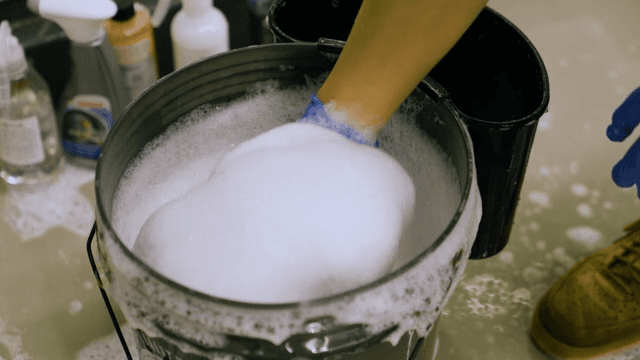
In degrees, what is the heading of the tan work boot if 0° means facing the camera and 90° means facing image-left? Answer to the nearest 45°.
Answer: approximately 45°

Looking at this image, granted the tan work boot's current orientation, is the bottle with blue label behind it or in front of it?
in front
